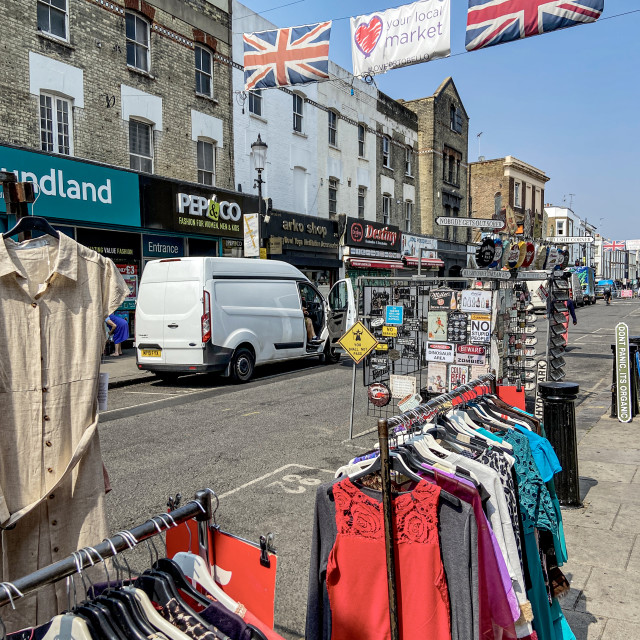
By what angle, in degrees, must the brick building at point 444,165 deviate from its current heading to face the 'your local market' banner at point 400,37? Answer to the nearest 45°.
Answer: approximately 45° to its right

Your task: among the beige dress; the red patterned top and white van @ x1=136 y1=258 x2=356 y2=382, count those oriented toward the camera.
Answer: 2

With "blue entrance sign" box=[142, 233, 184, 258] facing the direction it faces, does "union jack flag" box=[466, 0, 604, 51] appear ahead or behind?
ahead

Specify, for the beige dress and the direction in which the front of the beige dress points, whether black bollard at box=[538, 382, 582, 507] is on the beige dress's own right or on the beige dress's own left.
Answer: on the beige dress's own left

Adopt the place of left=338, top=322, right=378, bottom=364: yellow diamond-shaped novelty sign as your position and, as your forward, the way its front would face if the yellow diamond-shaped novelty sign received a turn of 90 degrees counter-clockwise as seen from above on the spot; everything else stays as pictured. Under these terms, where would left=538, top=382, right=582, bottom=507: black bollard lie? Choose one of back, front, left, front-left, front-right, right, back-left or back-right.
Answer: front-right

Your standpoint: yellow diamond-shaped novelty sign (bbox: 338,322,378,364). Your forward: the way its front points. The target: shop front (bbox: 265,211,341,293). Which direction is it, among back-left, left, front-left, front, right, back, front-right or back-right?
back

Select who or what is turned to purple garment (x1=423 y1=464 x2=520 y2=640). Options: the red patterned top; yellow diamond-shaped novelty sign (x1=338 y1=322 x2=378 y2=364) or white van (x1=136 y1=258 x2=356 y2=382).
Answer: the yellow diamond-shaped novelty sign

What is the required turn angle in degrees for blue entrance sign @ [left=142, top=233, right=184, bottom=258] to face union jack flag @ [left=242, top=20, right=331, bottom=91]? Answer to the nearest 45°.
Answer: approximately 45° to its right

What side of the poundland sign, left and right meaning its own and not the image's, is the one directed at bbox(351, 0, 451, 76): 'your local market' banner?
front

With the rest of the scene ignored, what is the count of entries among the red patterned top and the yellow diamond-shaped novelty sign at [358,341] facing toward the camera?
2

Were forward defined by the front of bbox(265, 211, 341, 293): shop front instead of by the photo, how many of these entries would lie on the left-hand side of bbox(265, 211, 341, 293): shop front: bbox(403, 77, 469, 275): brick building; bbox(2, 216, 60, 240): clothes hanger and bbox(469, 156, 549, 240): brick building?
2

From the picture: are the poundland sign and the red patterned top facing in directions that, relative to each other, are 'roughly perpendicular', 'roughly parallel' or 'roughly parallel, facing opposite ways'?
roughly perpendicular

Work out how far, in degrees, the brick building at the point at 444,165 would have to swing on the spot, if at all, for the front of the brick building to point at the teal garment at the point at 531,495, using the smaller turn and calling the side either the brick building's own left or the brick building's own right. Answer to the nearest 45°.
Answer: approximately 45° to the brick building's own right
